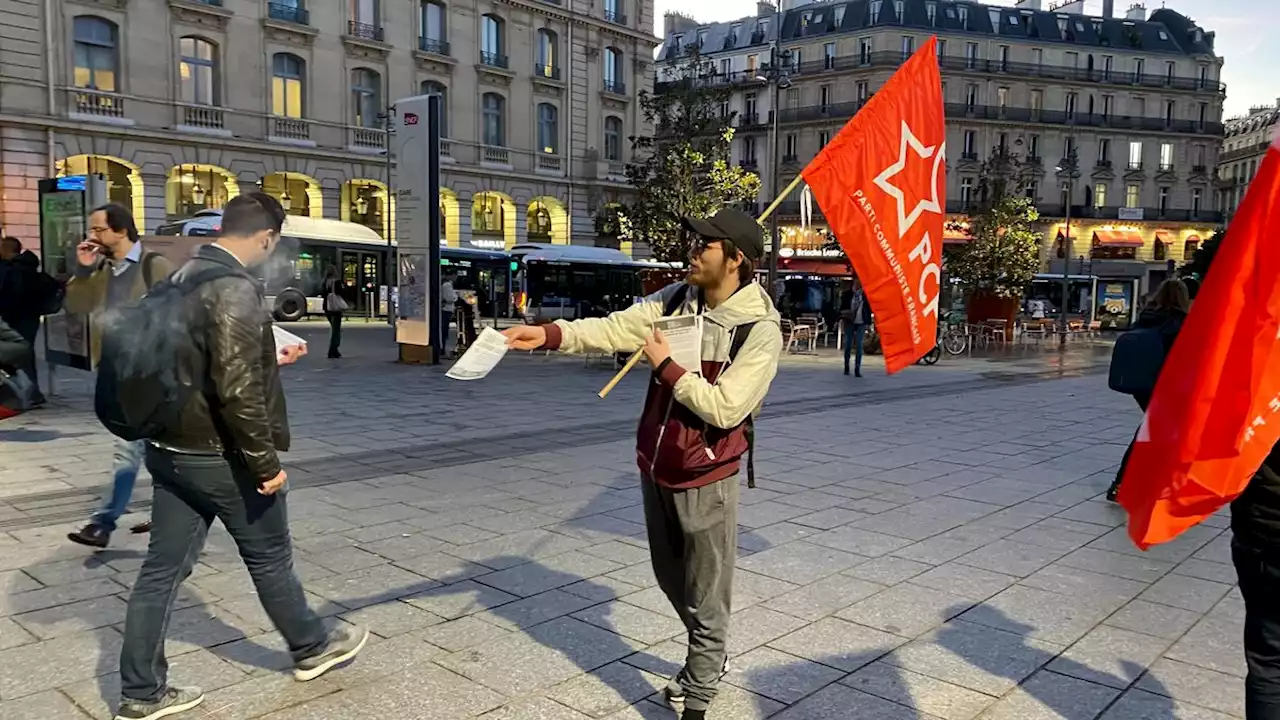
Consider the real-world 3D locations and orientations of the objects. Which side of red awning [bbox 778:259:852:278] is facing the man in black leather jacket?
front

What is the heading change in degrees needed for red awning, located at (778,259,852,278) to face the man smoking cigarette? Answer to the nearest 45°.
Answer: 0° — it already faces them

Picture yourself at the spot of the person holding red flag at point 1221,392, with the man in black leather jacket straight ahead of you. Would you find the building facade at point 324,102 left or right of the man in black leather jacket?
right

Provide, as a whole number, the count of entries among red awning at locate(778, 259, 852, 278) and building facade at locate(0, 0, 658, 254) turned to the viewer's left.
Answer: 0

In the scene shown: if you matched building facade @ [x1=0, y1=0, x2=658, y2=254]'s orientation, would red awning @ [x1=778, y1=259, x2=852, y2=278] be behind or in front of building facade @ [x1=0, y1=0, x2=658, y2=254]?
in front

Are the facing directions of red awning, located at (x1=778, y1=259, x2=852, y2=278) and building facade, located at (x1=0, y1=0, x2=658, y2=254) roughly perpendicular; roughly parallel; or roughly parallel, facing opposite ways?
roughly perpendicular

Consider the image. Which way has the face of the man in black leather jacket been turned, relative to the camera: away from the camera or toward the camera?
away from the camera

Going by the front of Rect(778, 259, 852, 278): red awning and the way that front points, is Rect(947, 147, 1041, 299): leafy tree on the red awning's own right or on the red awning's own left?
on the red awning's own left

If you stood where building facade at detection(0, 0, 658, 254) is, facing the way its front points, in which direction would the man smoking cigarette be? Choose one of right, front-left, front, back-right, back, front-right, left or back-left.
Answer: front-right

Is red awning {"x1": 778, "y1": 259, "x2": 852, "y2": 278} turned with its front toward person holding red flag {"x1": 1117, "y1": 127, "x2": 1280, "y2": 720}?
yes

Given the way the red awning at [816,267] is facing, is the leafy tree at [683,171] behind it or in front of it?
in front

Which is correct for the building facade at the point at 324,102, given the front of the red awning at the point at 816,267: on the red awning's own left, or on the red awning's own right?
on the red awning's own right

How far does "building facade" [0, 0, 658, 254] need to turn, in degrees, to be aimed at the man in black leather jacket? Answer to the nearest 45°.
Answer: approximately 45° to its right
